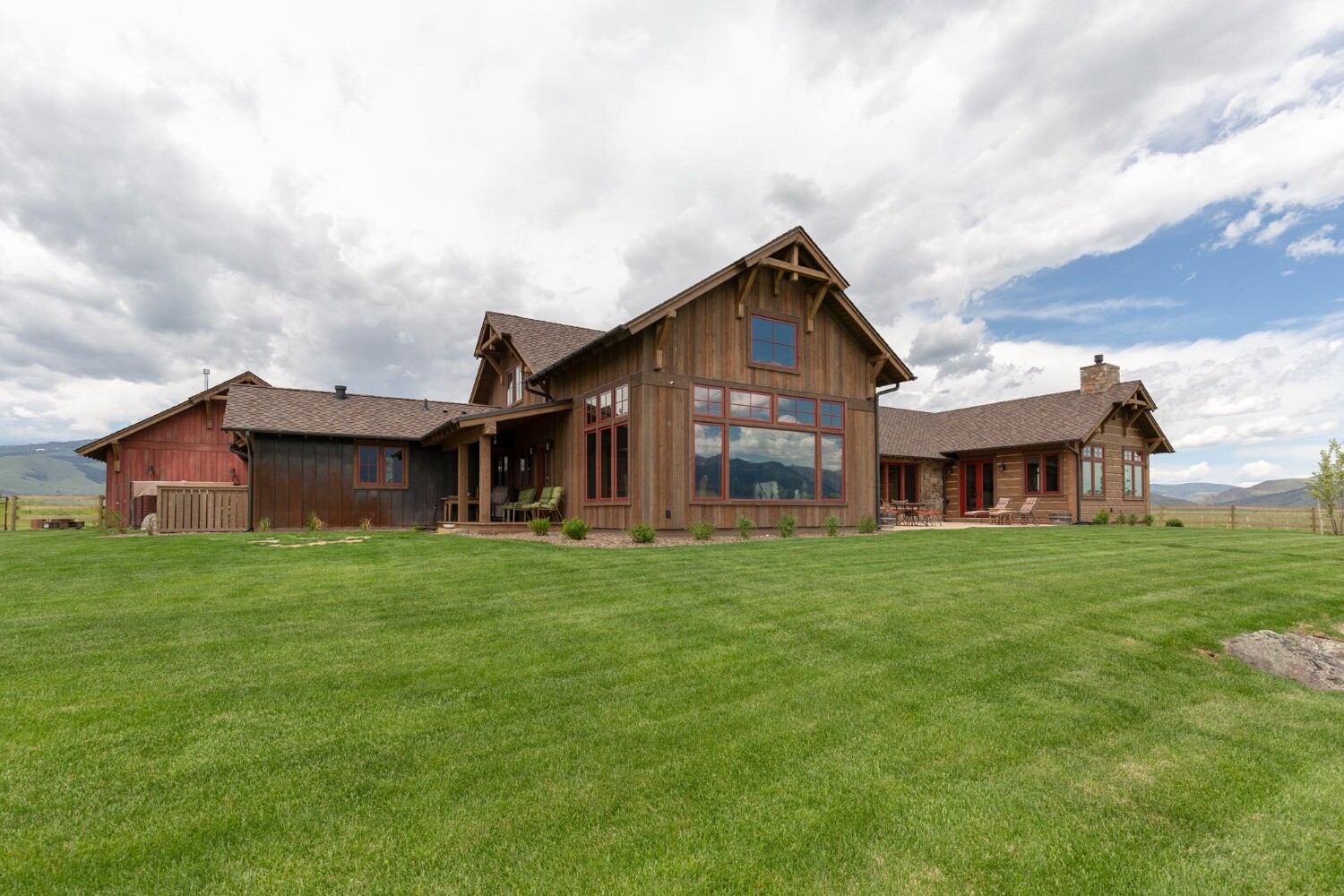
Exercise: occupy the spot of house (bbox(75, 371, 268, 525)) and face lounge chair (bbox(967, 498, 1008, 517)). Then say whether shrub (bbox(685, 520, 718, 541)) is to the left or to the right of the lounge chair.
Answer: right

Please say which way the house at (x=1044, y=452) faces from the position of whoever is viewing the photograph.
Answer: facing the viewer and to the left of the viewer

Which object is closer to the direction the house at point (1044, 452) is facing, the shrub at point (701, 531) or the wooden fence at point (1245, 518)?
the shrub

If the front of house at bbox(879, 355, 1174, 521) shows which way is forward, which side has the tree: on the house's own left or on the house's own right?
on the house's own left

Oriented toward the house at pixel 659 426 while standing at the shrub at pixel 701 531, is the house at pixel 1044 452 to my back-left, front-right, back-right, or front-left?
front-right

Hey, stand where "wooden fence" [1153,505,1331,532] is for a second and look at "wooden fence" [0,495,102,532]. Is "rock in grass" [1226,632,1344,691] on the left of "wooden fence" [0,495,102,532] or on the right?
left
